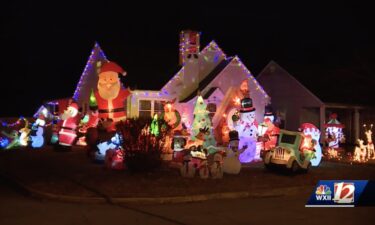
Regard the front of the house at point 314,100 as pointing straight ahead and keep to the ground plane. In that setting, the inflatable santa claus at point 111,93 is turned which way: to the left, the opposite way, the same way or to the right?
the same way

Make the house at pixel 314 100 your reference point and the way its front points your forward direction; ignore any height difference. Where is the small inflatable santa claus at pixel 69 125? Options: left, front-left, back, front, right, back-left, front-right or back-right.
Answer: right

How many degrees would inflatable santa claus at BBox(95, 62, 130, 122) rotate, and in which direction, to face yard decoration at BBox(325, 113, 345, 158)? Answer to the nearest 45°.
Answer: approximately 90° to its left

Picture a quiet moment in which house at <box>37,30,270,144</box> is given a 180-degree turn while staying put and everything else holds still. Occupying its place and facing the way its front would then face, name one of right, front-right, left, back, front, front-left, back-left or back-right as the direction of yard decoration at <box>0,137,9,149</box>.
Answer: left

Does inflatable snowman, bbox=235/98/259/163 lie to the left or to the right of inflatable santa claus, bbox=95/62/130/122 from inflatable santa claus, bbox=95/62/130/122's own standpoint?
on its left

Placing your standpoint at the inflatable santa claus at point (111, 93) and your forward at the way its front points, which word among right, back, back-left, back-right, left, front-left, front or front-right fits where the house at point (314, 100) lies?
back-left

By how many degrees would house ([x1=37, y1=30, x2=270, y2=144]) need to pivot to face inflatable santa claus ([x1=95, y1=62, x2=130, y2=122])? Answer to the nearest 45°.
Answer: approximately 45° to its right

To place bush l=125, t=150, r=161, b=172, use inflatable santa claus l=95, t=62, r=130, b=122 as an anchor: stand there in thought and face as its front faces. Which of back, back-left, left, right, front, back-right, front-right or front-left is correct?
front

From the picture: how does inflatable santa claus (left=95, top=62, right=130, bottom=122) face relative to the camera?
toward the camera

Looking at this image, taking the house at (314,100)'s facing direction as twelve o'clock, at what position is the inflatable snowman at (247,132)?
The inflatable snowman is roughly at 2 o'clock from the house.

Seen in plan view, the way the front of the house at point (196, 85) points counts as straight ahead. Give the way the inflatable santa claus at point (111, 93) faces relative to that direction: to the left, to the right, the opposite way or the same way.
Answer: the same way

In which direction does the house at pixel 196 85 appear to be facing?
toward the camera

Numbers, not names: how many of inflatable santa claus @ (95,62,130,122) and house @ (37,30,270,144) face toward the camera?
2

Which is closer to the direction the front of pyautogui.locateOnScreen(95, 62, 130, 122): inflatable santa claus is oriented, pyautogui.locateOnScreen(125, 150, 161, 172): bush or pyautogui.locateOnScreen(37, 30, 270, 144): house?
the bush

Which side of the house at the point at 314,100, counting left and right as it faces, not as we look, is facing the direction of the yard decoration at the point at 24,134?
right

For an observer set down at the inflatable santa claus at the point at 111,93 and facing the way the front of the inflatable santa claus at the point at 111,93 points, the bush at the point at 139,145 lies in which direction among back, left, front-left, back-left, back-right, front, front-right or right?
front

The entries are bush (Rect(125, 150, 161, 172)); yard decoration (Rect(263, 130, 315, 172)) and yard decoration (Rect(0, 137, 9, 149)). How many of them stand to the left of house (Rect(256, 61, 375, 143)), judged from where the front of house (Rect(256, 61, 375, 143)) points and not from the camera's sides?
0
